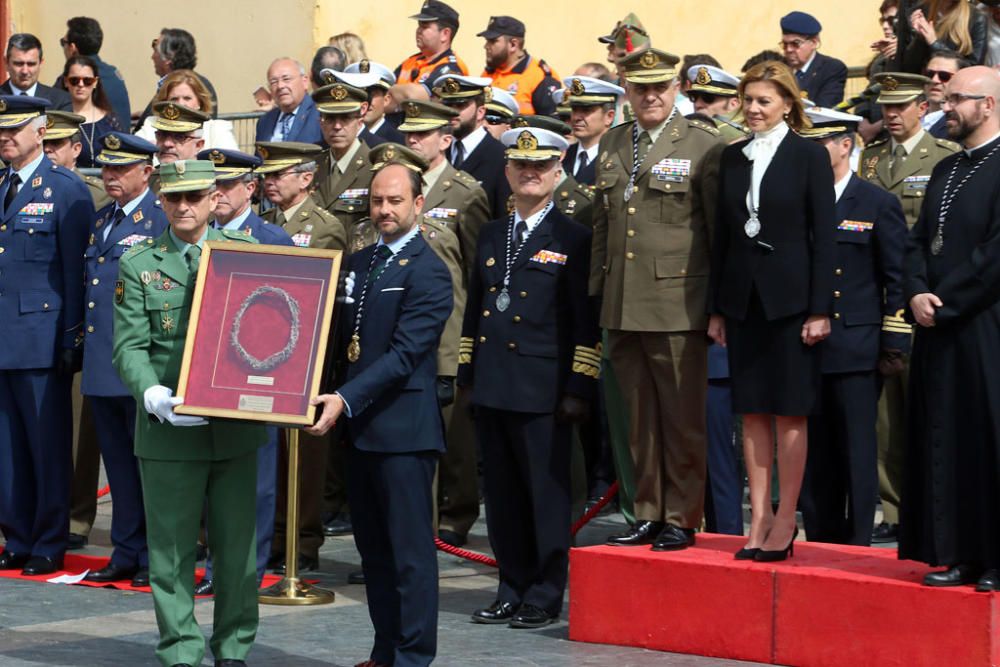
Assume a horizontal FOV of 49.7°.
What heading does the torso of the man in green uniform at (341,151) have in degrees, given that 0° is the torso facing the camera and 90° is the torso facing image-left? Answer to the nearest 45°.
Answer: approximately 45°

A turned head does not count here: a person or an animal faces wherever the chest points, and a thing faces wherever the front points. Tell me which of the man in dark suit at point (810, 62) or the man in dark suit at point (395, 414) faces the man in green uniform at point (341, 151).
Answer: the man in dark suit at point (810, 62)

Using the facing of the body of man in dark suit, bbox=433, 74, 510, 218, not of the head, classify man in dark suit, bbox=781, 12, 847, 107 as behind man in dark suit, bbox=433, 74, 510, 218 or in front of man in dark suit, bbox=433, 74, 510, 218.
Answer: behind

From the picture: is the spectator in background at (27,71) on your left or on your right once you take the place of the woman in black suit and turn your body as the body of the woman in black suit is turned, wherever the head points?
on your right

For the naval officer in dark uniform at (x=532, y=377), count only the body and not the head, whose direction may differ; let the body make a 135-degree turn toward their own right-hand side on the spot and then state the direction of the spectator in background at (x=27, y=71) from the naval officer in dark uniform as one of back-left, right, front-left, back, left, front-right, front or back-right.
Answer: front-left
